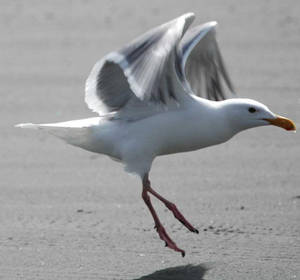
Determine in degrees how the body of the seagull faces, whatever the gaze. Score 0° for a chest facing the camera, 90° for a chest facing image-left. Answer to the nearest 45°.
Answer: approximately 270°
